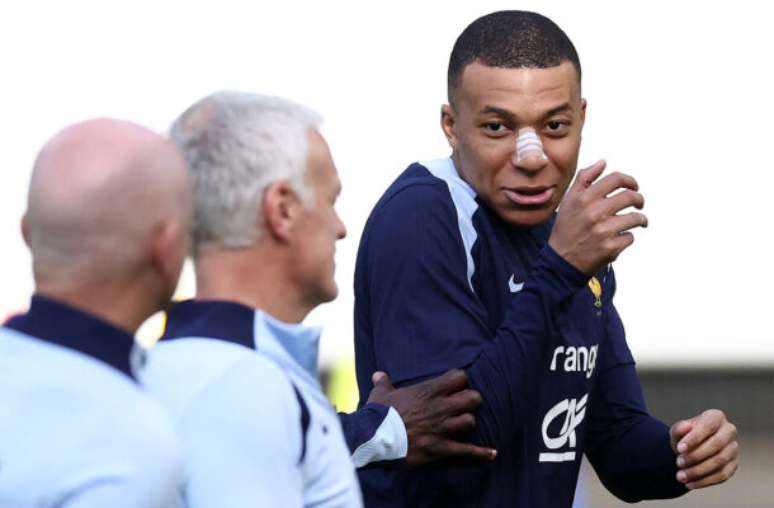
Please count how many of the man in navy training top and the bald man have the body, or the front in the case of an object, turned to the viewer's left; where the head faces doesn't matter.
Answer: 0

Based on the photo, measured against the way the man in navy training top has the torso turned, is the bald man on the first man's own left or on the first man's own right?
on the first man's own right

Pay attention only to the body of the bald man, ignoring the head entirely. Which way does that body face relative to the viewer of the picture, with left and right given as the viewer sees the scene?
facing away from the viewer and to the right of the viewer

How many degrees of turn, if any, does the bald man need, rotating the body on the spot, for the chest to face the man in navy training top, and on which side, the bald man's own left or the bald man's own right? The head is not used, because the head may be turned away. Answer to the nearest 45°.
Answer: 0° — they already face them

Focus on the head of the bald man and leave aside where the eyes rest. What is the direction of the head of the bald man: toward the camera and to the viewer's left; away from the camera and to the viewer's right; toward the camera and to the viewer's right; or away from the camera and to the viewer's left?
away from the camera and to the viewer's right

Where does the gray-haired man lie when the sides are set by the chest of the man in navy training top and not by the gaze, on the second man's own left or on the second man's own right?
on the second man's own right

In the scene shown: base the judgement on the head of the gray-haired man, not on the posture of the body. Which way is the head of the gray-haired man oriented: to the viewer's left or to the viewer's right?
to the viewer's right
